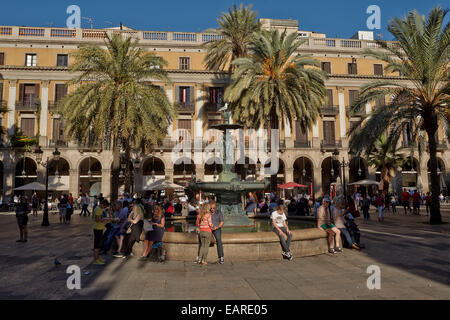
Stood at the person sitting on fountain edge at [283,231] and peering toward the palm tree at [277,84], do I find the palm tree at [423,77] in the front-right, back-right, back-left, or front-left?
front-right

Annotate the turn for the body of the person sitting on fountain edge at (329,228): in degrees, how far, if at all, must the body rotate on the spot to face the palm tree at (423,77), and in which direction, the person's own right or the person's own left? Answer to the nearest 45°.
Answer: approximately 90° to the person's own left

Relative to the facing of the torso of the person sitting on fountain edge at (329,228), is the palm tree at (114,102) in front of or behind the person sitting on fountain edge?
behind

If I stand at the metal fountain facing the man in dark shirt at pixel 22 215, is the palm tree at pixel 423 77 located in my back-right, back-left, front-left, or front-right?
back-right

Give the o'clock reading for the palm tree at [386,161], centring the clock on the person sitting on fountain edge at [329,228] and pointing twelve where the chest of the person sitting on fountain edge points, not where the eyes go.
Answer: The palm tree is roughly at 8 o'clock from the person sitting on fountain edge.

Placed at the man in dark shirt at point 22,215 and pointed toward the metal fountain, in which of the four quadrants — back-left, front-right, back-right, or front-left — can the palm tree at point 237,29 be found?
front-left

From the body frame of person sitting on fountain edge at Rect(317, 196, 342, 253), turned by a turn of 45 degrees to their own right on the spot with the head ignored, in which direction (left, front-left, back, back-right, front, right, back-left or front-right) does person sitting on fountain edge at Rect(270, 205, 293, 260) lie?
front-right

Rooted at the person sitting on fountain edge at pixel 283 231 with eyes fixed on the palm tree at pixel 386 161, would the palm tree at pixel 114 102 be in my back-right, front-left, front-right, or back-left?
front-left

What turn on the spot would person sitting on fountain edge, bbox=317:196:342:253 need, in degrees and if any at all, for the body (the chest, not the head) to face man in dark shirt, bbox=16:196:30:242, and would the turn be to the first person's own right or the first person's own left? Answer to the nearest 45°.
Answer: approximately 135° to the first person's own right

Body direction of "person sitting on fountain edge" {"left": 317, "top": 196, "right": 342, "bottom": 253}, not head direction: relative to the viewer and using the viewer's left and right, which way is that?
facing the viewer and to the right of the viewer

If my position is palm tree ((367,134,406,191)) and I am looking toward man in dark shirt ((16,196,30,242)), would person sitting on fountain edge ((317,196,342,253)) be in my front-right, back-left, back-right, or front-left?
front-left

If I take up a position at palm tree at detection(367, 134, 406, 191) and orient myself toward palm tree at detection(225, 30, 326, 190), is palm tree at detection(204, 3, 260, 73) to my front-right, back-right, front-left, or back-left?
front-right
